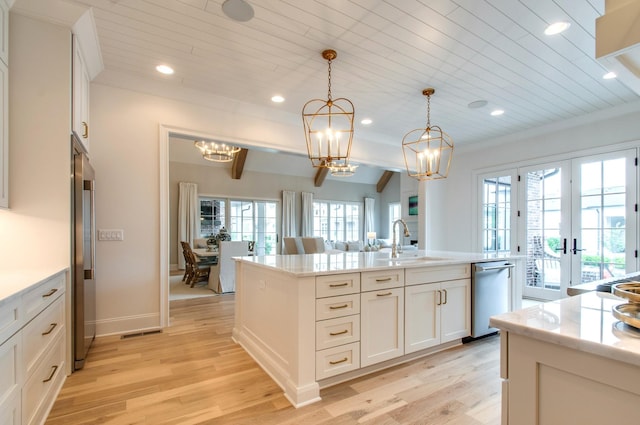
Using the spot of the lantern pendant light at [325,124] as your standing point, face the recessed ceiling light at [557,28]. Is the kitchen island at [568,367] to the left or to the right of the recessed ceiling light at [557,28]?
right

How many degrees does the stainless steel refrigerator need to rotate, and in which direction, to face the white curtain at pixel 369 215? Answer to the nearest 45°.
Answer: approximately 45° to its left

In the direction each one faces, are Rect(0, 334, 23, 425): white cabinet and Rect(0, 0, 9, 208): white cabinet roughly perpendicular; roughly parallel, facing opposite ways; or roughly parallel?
roughly parallel

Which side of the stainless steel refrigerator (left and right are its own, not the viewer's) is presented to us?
right

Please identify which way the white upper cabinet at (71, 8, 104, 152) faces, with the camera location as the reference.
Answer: facing to the right of the viewer

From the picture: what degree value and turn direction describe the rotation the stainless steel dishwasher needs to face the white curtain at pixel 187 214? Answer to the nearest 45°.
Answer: approximately 135° to its right

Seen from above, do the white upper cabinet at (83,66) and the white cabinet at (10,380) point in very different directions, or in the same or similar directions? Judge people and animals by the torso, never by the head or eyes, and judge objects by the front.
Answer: same or similar directions

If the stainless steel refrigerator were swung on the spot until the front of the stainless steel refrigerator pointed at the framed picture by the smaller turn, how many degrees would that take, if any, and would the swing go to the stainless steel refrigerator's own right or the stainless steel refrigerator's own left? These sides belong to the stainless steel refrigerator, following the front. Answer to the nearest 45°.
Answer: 0° — it already faces it

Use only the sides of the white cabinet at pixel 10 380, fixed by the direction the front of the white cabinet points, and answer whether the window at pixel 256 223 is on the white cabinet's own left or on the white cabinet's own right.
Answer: on the white cabinet's own left

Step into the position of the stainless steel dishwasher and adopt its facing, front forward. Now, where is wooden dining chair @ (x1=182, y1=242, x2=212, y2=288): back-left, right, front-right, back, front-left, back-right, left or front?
back-right

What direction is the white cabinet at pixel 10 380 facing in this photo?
to the viewer's right

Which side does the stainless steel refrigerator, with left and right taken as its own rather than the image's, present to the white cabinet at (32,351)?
right

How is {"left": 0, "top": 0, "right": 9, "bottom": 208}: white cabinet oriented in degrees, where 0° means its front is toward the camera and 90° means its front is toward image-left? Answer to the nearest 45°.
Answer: approximately 270°
